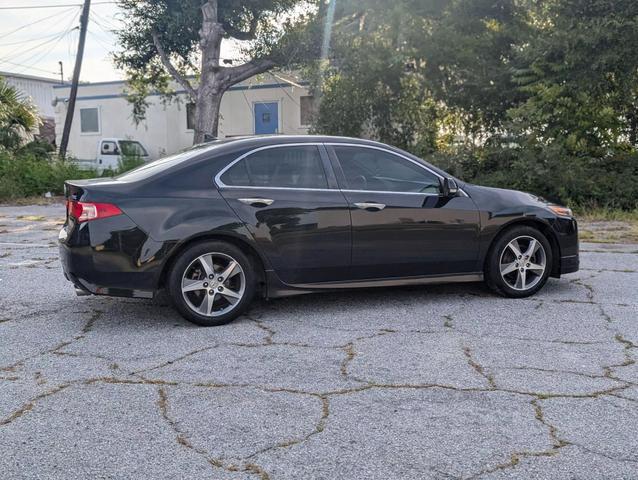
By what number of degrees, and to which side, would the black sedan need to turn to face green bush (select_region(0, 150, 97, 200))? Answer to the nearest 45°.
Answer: approximately 135° to its left

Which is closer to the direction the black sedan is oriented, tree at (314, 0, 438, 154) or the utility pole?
the tree

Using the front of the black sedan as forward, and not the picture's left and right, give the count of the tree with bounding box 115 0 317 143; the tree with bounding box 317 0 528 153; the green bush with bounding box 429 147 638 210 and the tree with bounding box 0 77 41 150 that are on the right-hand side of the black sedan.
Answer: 0

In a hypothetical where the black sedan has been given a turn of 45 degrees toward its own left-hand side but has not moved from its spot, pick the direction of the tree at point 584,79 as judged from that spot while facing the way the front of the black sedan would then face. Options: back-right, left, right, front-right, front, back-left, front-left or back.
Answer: front

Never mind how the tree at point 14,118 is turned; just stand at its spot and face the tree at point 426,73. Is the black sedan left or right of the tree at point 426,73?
right

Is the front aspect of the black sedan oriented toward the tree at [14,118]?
no

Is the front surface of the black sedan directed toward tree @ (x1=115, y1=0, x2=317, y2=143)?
no

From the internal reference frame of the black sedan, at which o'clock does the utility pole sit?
The utility pole is roughly at 8 o'clock from the black sedan.

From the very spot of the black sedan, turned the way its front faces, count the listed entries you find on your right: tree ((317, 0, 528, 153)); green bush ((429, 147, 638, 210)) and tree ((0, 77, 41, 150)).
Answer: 0

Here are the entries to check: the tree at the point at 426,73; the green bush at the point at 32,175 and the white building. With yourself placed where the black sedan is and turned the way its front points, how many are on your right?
0

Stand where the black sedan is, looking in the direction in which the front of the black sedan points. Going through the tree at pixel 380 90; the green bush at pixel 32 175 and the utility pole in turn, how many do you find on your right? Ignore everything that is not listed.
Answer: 0

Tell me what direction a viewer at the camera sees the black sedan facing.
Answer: facing to the right of the viewer

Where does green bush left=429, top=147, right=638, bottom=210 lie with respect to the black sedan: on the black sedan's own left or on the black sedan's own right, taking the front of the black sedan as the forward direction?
on the black sedan's own left

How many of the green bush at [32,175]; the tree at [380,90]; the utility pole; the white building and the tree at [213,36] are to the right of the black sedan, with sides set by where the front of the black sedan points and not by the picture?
0

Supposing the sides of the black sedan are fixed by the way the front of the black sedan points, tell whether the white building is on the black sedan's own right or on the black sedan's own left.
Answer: on the black sedan's own left

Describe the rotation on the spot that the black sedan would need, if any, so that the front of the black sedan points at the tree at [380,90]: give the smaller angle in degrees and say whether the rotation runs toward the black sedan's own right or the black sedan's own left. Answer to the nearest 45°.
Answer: approximately 90° to the black sedan's own left
